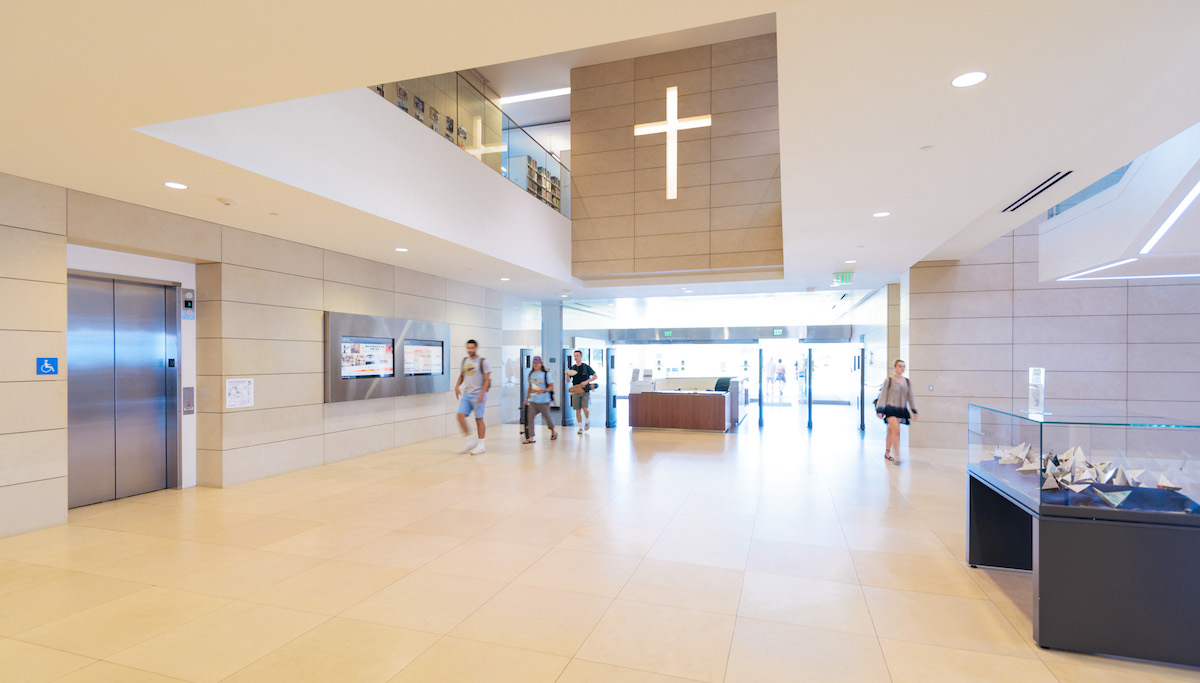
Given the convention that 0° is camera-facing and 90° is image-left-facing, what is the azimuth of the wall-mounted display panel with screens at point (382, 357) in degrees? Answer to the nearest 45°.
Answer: approximately 315°

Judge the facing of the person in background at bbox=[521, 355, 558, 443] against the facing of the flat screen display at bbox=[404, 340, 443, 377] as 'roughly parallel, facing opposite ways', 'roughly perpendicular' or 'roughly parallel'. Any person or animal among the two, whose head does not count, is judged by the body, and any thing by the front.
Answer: roughly perpendicular

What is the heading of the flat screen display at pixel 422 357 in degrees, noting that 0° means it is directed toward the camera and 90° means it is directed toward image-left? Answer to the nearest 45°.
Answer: approximately 315°

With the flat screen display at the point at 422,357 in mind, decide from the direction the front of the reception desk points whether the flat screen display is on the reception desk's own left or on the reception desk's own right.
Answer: on the reception desk's own right

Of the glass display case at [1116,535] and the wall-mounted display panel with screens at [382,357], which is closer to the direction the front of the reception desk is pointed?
the glass display case

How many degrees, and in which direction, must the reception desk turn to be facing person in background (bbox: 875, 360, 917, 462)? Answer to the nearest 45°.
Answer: approximately 45° to its left
